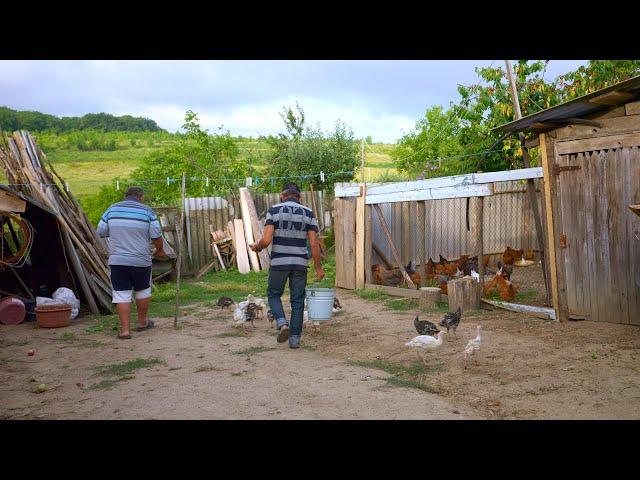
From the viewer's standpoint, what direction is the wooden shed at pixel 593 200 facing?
toward the camera

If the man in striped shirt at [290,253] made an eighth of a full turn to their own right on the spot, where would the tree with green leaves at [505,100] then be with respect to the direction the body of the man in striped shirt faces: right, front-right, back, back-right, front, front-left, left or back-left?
front

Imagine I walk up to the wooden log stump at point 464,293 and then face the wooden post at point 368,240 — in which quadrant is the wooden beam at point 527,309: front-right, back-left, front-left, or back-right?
back-right

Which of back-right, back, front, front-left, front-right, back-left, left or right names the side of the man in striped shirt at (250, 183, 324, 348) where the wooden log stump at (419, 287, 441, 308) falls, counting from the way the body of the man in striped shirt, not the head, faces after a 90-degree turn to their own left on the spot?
back-right

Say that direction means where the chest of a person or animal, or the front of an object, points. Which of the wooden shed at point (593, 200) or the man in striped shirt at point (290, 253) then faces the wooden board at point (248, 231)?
the man in striped shirt

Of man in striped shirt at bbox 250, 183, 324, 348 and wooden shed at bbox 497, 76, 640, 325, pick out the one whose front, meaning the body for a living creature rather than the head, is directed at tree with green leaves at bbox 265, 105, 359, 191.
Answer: the man in striped shirt

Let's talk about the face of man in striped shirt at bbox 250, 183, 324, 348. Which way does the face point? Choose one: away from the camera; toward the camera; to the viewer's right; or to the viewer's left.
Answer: away from the camera

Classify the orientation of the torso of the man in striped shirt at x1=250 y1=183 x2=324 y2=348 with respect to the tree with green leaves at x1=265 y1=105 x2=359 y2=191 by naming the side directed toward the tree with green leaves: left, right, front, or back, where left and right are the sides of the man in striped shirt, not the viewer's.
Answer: front

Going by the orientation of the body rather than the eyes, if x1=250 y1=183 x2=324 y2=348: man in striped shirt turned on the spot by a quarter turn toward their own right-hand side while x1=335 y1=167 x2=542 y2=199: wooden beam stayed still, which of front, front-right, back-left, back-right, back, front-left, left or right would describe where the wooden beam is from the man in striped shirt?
front-left

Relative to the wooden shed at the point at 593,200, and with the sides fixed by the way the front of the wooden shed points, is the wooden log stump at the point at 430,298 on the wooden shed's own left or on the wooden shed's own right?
on the wooden shed's own right

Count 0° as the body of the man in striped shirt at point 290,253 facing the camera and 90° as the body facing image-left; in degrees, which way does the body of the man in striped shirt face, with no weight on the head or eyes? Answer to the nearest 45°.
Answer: approximately 180°
